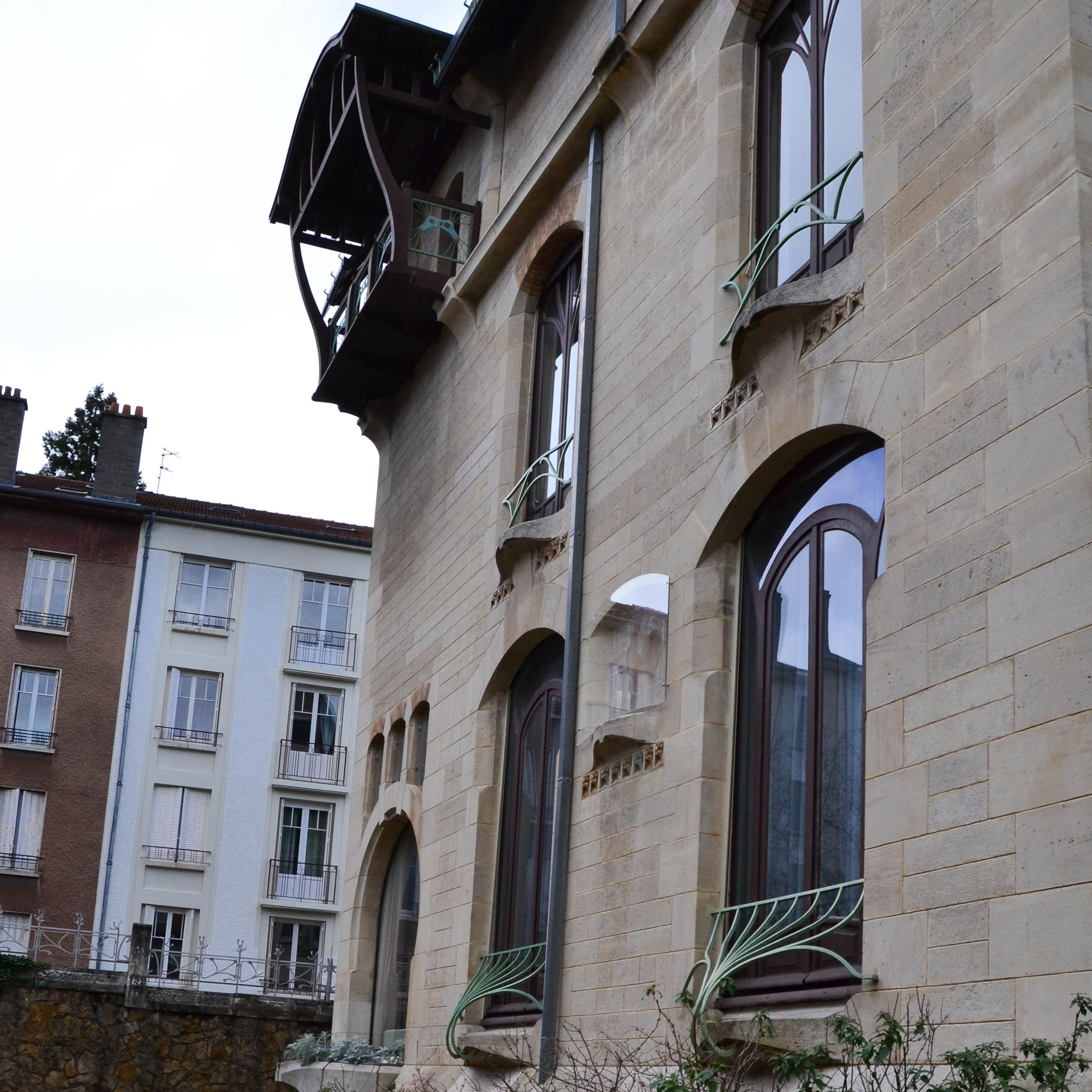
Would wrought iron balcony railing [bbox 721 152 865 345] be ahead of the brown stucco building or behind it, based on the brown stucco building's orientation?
ahead

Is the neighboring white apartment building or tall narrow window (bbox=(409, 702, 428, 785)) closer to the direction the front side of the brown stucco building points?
the tall narrow window

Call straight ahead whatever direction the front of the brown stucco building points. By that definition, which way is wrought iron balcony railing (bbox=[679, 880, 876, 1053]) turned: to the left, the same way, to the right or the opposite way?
to the right

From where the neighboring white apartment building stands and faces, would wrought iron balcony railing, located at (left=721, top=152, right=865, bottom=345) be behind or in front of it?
in front

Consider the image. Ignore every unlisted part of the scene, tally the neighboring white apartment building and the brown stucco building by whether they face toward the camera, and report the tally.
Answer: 2

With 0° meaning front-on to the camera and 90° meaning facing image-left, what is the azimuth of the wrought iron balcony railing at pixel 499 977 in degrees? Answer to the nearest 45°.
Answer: approximately 45°

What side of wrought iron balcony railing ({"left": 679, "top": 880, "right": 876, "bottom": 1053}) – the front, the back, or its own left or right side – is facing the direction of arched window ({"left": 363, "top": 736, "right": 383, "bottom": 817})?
right

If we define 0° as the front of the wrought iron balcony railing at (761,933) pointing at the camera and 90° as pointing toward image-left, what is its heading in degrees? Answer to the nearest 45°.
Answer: approximately 45°

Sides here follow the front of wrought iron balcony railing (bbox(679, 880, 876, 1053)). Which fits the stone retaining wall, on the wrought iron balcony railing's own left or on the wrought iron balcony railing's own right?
on the wrought iron balcony railing's own right
